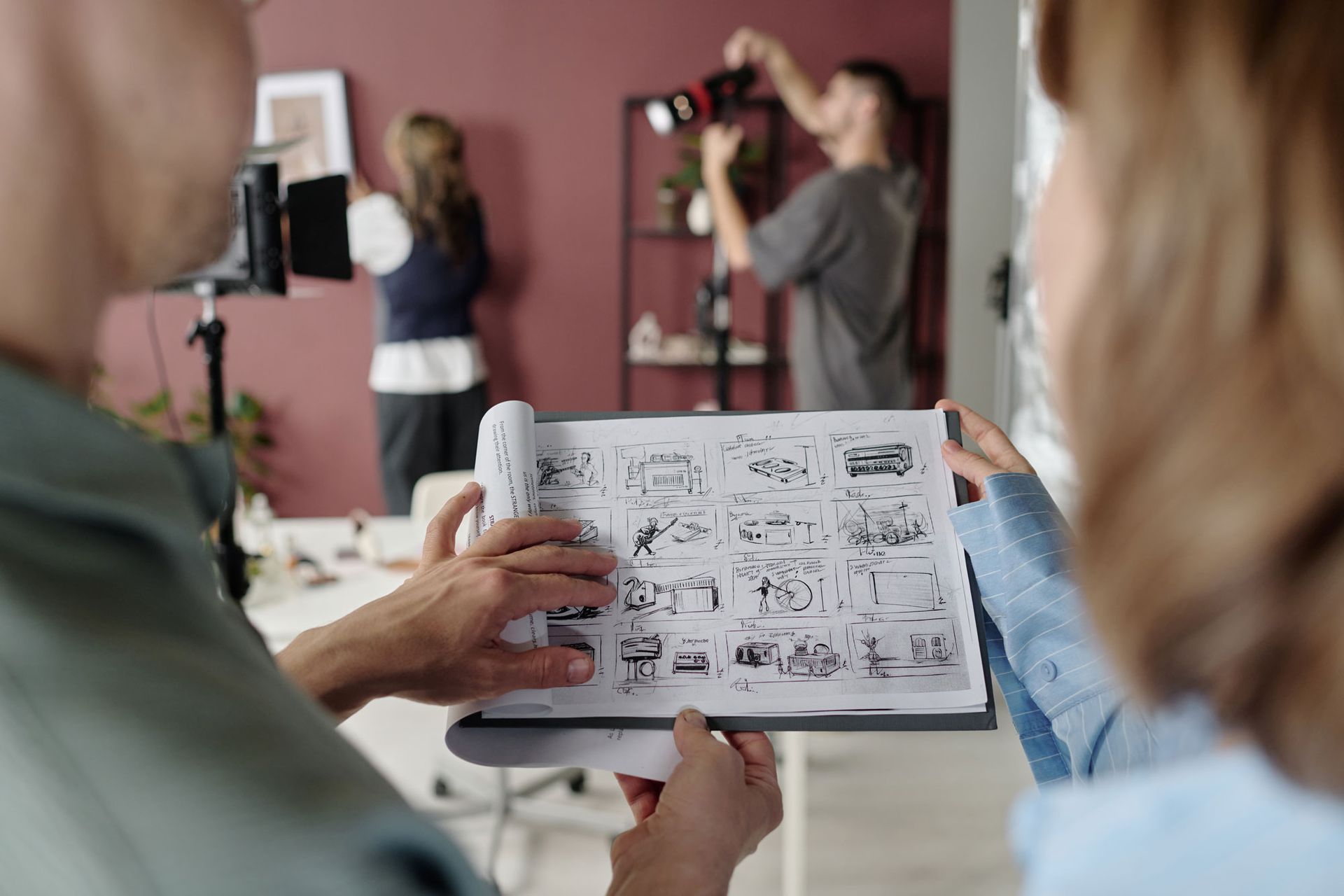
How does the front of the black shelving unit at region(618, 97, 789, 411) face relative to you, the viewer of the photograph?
facing the viewer

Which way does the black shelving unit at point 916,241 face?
toward the camera

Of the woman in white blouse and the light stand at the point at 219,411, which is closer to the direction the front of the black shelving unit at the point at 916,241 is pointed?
the light stand

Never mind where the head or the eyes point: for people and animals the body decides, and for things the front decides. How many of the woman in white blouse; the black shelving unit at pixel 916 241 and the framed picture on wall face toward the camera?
2

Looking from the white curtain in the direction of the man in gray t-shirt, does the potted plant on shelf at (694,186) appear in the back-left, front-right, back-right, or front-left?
front-right

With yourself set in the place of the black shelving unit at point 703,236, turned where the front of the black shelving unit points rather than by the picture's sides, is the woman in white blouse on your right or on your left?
on your right

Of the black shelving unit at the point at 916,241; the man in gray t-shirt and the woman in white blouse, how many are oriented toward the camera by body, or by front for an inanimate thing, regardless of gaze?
1

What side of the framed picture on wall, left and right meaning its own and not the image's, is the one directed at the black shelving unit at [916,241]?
left

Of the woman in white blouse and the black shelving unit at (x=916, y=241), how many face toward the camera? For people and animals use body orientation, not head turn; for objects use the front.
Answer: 1

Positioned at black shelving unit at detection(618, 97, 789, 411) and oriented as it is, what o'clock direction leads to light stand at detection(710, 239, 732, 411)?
The light stand is roughly at 12 o'clock from the black shelving unit.

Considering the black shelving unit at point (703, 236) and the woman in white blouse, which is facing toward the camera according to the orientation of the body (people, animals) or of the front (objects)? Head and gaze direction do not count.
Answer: the black shelving unit

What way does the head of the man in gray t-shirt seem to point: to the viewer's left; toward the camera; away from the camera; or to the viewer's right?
to the viewer's left

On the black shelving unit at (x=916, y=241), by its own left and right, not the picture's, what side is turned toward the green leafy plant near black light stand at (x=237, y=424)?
right

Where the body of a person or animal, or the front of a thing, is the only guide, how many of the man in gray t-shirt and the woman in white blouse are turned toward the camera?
0

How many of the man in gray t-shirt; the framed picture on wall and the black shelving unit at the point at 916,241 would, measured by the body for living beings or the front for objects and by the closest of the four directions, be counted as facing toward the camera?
2

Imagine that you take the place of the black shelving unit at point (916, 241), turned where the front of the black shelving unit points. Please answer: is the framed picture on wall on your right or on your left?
on your right

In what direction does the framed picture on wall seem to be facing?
toward the camera
